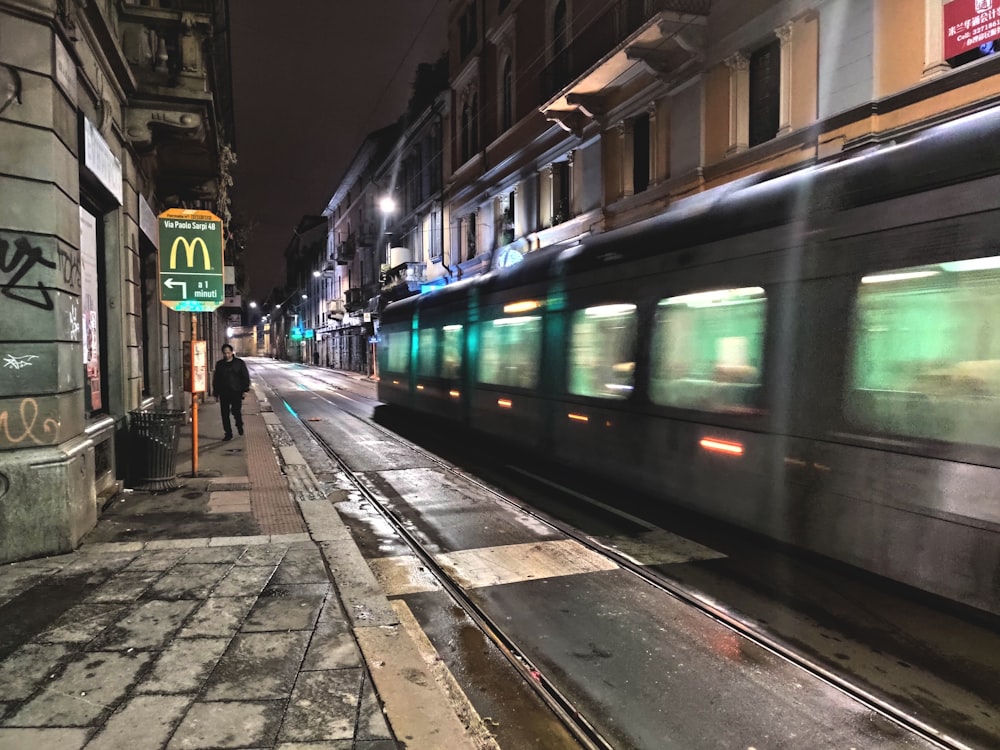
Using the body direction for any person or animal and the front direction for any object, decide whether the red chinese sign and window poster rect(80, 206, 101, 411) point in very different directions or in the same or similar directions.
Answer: very different directions

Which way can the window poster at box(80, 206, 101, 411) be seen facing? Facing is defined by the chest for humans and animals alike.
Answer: to the viewer's right

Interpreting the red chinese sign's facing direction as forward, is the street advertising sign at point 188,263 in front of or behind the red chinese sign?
in front

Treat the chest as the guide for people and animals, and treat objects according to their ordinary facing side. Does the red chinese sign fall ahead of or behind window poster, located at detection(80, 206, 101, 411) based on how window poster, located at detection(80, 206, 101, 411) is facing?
ahead

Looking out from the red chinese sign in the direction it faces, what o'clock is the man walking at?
The man walking is roughly at 1 o'clock from the red chinese sign.

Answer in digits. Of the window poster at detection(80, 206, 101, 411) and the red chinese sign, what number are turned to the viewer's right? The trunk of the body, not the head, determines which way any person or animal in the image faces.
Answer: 1
